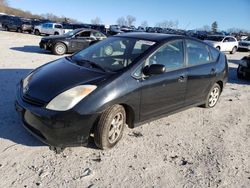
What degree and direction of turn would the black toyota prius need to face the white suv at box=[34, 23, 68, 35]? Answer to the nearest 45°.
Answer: approximately 135° to its right

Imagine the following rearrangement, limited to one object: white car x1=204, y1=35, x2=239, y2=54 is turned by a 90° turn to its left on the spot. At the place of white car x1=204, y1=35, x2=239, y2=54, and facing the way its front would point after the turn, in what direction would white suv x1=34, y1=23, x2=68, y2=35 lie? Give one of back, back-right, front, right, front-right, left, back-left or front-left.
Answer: back-right

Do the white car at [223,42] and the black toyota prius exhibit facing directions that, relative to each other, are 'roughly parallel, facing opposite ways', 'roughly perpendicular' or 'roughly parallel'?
roughly parallel

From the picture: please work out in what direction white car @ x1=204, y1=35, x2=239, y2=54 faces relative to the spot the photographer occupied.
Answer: facing the viewer and to the left of the viewer

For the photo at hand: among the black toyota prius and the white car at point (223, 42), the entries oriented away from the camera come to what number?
0

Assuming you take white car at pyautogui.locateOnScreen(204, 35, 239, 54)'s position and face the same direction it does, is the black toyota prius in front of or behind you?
in front

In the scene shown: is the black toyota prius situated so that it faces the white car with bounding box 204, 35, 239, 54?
no
